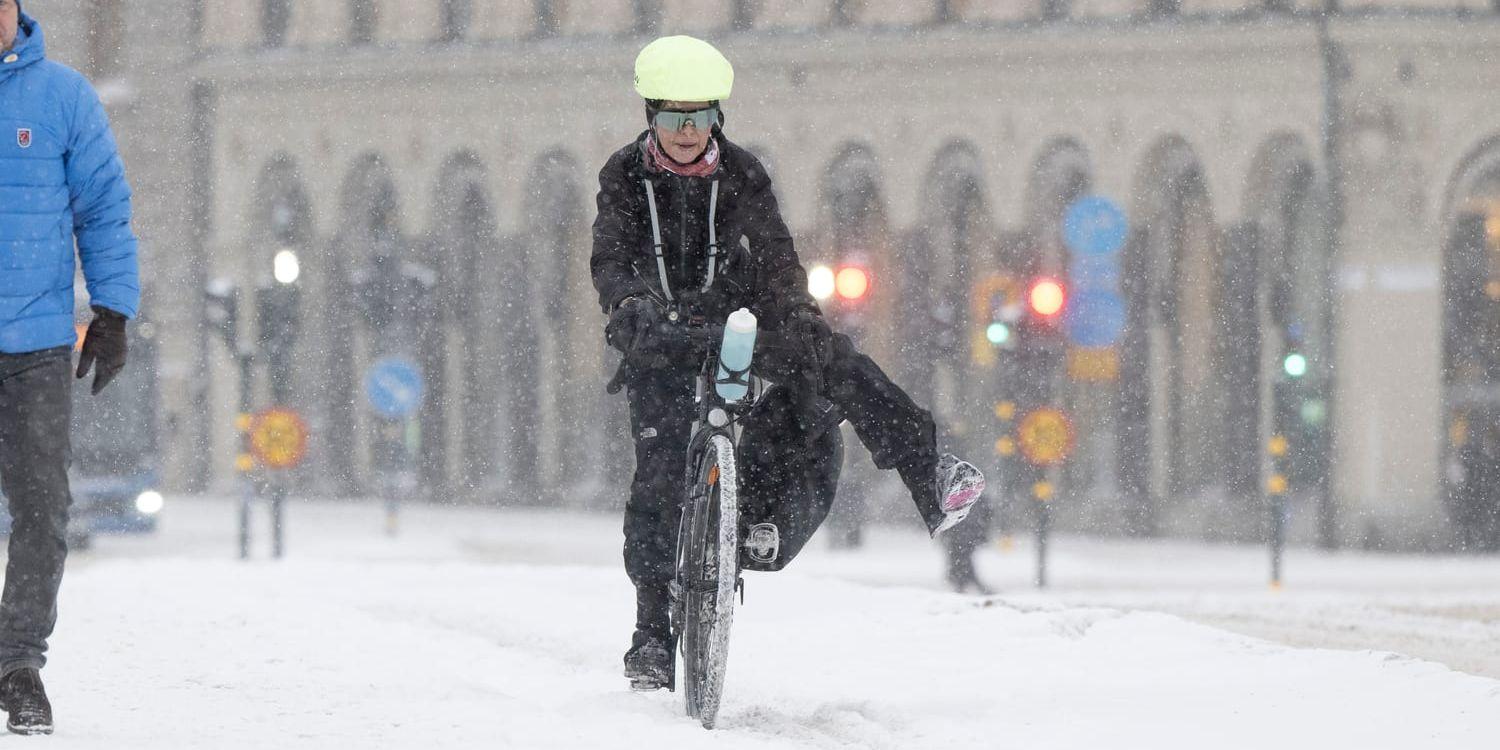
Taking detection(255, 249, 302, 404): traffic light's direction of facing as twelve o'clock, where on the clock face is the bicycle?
The bicycle is roughly at 12 o'clock from the traffic light.

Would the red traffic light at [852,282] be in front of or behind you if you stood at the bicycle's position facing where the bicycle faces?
behind

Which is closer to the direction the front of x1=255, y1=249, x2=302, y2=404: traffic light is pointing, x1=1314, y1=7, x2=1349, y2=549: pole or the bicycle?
the bicycle

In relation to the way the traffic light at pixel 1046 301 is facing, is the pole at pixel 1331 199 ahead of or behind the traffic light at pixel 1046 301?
behind
